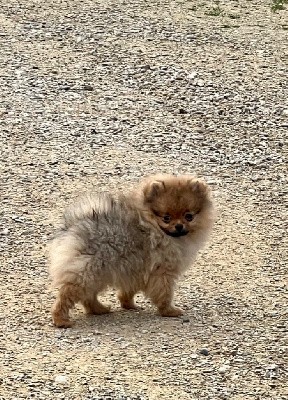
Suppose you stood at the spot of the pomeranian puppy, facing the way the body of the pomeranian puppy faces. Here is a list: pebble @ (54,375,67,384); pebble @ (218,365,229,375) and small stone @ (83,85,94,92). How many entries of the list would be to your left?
1

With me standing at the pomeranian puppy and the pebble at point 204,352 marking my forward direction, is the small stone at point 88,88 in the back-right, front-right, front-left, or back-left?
back-left

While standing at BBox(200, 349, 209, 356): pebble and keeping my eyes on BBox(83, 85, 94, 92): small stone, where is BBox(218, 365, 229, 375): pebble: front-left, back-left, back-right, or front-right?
back-right

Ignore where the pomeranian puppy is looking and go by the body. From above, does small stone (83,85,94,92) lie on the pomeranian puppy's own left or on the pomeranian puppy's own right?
on the pomeranian puppy's own left

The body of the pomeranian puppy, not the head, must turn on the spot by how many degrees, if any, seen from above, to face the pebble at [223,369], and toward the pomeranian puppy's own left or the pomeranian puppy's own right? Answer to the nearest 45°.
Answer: approximately 45° to the pomeranian puppy's own right

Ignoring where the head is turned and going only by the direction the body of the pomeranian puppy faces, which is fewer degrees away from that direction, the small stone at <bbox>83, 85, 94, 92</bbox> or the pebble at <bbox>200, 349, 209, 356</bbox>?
the pebble

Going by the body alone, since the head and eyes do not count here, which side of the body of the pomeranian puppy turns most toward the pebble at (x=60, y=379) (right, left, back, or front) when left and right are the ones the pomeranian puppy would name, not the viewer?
right

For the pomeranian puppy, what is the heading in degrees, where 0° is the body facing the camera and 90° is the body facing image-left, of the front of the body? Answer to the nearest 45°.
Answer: approximately 270°
